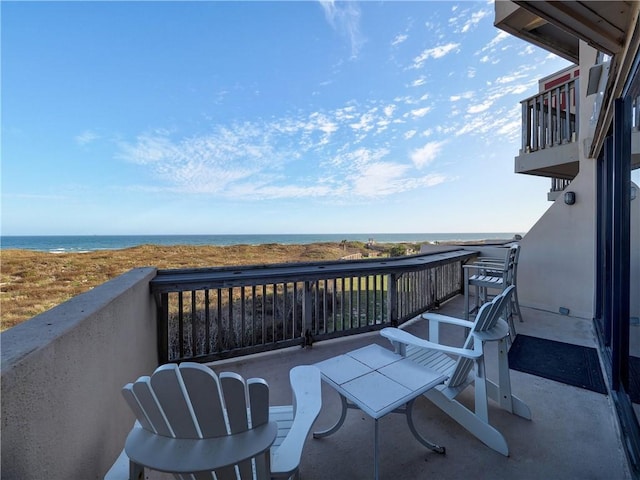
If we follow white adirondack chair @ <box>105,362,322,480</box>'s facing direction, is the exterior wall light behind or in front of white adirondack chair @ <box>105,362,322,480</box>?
in front

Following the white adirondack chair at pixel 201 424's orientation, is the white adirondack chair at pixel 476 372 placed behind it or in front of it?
in front

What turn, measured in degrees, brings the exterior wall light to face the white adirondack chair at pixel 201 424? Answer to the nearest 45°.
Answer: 0° — it already faces it

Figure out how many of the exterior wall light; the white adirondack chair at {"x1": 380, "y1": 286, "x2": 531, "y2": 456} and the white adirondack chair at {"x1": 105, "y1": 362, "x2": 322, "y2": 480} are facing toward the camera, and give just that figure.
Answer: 1

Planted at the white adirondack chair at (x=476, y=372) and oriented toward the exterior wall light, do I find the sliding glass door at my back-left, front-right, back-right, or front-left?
front-right

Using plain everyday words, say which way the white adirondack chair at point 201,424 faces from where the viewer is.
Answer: facing away from the viewer and to the right of the viewer
